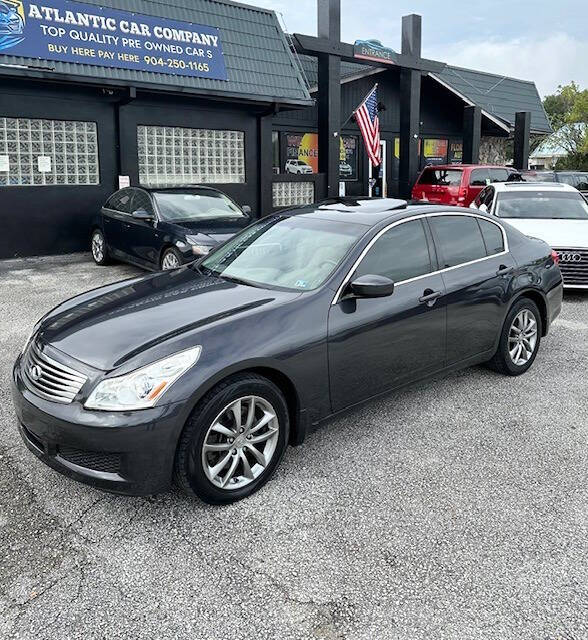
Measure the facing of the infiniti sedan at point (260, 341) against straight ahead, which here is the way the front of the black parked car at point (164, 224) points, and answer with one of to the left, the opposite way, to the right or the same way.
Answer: to the right

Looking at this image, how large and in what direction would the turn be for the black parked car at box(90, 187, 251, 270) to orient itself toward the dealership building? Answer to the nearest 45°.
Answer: approximately 135° to its left

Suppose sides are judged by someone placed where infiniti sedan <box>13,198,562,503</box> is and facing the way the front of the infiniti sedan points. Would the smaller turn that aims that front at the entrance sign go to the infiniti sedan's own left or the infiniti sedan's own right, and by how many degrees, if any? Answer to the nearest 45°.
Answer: approximately 135° to the infiniti sedan's own right

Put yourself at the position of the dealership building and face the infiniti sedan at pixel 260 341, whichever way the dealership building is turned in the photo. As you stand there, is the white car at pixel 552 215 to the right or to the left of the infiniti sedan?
left

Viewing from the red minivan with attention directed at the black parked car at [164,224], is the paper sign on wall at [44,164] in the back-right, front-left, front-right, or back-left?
front-right

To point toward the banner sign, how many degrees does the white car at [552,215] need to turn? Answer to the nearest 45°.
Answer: approximately 135° to its right

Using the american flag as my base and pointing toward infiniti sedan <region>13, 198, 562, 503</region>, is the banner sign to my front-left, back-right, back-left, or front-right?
front-right

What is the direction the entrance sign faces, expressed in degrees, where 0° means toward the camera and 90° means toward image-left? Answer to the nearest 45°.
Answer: approximately 315°

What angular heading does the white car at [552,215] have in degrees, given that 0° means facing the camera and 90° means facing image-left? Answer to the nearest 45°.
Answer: approximately 315°

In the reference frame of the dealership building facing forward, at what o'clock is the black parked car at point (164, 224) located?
The black parked car is roughly at 1 o'clock from the dealership building.

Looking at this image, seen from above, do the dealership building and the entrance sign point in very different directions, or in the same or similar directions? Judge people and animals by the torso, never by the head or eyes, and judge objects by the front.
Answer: same or similar directions

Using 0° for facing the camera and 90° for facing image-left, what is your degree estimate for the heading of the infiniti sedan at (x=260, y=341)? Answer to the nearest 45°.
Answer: approximately 45°

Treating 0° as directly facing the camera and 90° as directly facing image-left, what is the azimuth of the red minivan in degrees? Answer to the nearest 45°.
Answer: approximately 225°

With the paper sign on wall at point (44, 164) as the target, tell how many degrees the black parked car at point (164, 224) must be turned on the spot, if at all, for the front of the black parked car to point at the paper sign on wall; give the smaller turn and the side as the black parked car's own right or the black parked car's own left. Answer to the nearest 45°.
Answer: approximately 180°
